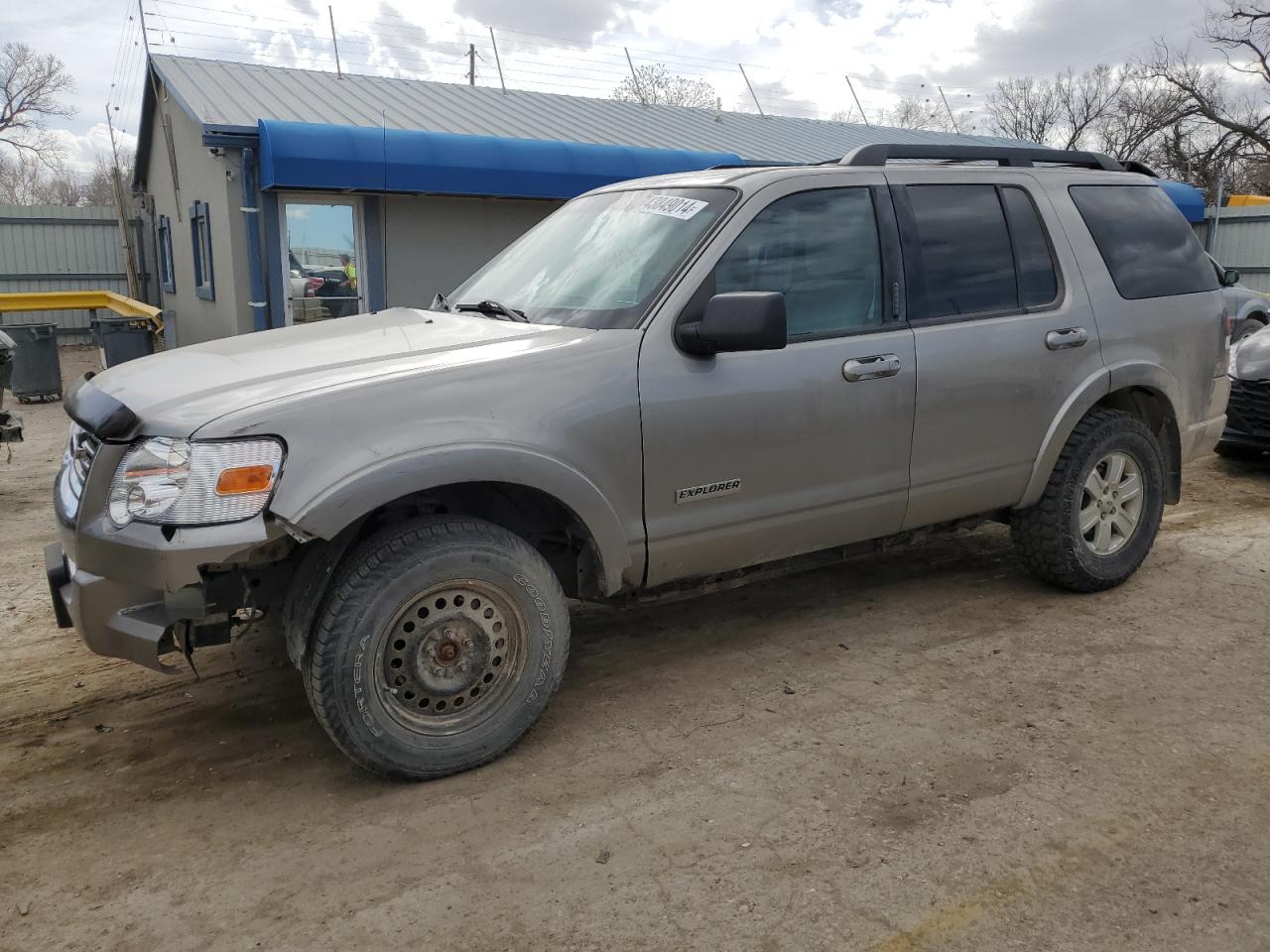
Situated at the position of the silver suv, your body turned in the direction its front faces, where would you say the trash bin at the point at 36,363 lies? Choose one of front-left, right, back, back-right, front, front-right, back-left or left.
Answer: right

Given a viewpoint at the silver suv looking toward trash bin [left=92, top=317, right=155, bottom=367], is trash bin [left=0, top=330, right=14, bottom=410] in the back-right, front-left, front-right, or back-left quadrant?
front-left

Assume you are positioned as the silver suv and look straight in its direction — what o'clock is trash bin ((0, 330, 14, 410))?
The trash bin is roughly at 3 o'clock from the silver suv.

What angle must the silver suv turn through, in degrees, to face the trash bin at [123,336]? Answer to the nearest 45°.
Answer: approximately 90° to its right

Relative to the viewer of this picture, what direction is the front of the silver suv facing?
facing the viewer and to the left of the viewer
